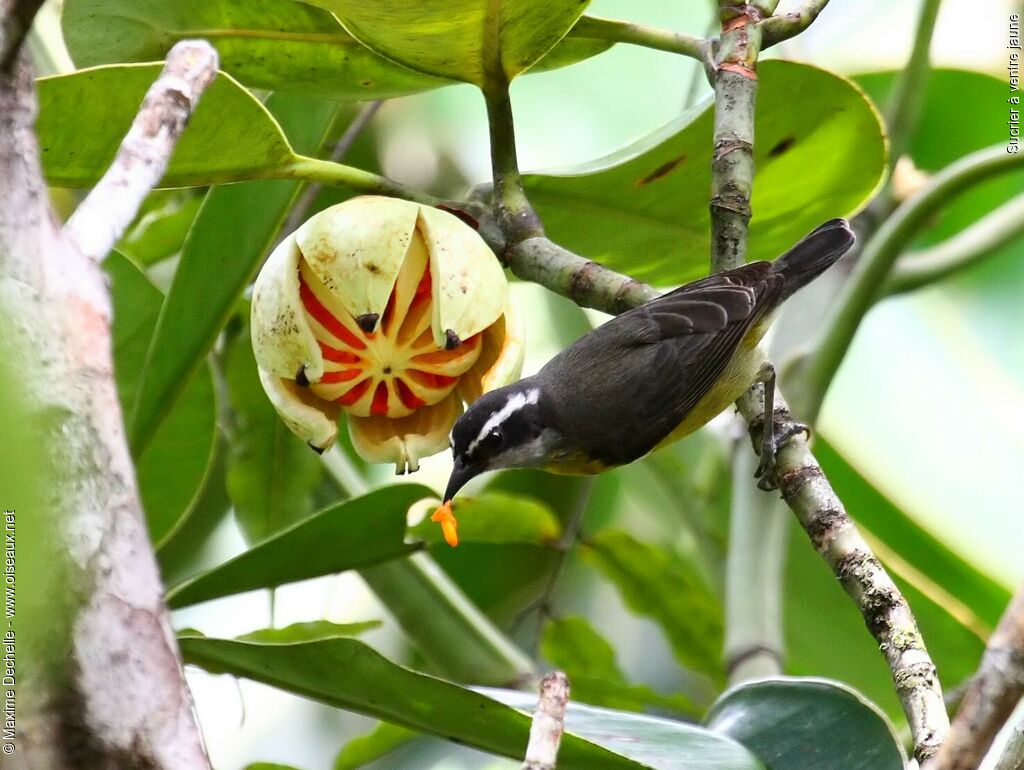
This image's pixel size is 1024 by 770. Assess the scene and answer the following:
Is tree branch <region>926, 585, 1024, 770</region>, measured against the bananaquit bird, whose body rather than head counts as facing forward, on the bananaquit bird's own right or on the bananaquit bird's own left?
on the bananaquit bird's own left

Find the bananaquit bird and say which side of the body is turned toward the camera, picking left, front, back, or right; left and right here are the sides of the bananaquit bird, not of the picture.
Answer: left

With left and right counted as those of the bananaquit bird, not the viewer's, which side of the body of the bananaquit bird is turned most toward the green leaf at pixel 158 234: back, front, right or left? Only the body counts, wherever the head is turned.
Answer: front
